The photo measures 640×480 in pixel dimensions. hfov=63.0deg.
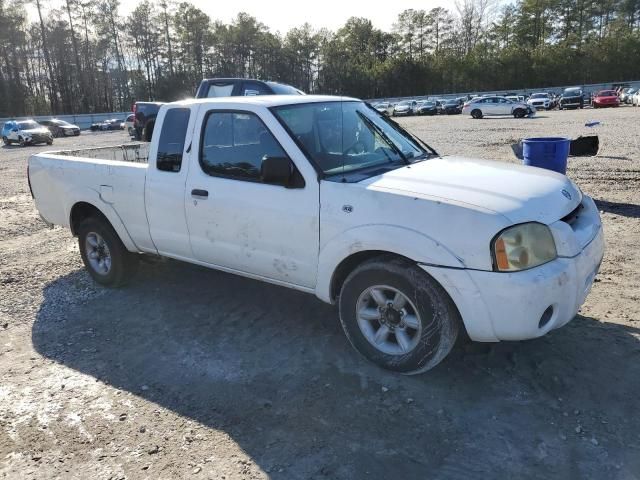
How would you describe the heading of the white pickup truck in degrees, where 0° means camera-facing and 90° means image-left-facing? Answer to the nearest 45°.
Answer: approximately 315°

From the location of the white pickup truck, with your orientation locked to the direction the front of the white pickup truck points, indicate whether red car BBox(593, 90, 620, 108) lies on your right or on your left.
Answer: on your left

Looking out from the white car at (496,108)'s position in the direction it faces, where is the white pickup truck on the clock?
The white pickup truck is roughly at 3 o'clock from the white car.

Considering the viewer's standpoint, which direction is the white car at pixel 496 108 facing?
facing to the right of the viewer

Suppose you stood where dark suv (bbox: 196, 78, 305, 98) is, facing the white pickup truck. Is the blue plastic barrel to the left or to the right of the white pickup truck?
left

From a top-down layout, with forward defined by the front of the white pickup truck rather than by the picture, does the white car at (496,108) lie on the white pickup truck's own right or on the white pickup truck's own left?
on the white pickup truck's own left

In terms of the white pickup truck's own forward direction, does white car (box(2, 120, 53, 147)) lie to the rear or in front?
to the rear

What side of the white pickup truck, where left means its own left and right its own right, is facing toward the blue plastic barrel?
left
